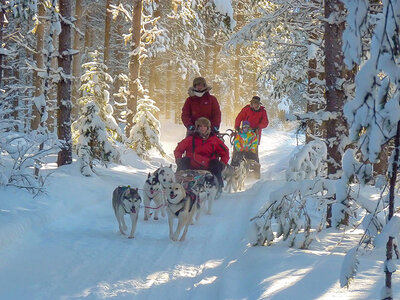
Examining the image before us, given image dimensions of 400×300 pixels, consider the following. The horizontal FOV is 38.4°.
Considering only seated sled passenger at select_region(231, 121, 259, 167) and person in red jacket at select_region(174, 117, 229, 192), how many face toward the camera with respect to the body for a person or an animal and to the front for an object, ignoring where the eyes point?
2

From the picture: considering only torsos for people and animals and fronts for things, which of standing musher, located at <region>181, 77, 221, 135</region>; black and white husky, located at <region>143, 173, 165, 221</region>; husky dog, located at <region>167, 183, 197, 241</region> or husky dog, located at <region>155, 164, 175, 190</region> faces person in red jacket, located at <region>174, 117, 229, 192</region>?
the standing musher

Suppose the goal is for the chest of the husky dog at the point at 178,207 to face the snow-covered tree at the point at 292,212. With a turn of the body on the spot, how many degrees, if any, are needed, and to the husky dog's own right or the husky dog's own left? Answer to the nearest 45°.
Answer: approximately 90° to the husky dog's own left

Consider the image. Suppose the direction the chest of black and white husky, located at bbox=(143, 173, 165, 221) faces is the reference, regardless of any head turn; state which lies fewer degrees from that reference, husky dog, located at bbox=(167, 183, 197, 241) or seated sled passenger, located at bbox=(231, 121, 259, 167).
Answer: the husky dog

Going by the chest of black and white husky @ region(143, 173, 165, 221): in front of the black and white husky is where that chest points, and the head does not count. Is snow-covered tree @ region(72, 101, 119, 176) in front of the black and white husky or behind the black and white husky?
behind

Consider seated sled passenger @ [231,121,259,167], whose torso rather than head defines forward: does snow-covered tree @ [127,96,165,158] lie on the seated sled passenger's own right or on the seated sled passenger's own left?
on the seated sled passenger's own right

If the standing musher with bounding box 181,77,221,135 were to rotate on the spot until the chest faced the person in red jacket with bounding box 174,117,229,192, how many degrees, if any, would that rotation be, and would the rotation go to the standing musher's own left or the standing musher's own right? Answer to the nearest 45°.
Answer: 0° — they already face them

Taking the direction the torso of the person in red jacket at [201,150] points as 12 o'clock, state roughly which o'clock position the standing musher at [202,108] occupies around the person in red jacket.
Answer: The standing musher is roughly at 6 o'clock from the person in red jacket.
